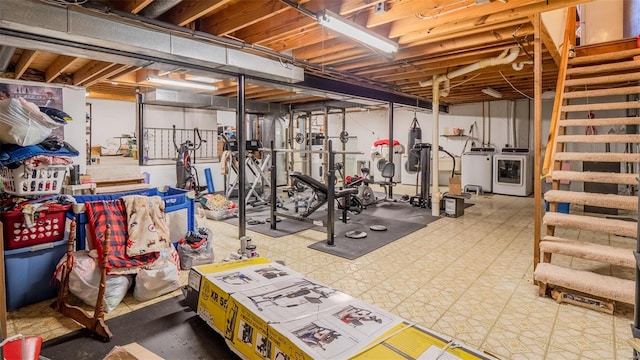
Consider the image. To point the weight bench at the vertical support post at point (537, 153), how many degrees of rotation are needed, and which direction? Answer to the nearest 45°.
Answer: approximately 45° to its right

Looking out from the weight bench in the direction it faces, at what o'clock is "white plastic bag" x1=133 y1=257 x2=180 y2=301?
The white plastic bag is roughly at 4 o'clock from the weight bench.

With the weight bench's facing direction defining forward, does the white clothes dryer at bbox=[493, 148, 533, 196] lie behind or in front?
in front

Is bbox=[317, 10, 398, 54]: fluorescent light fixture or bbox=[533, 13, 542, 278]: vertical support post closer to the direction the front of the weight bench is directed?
the vertical support post

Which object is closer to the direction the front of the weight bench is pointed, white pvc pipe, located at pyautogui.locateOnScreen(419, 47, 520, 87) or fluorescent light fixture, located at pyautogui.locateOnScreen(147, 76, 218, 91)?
the white pvc pipe

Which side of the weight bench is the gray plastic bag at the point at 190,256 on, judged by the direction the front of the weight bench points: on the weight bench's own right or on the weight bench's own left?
on the weight bench's own right

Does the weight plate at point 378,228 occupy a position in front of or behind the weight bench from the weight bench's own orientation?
in front

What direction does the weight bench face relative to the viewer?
to the viewer's right

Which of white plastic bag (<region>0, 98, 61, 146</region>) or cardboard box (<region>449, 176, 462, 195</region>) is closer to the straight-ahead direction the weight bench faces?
the cardboard box

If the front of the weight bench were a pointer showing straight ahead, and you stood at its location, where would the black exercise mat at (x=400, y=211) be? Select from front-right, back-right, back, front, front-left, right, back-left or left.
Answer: front-left

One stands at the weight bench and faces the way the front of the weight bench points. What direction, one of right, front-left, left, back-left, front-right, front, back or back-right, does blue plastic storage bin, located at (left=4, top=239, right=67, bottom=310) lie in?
back-right

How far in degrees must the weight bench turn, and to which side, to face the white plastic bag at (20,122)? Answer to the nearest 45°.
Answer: approximately 135° to its right

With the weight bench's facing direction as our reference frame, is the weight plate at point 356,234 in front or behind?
in front
